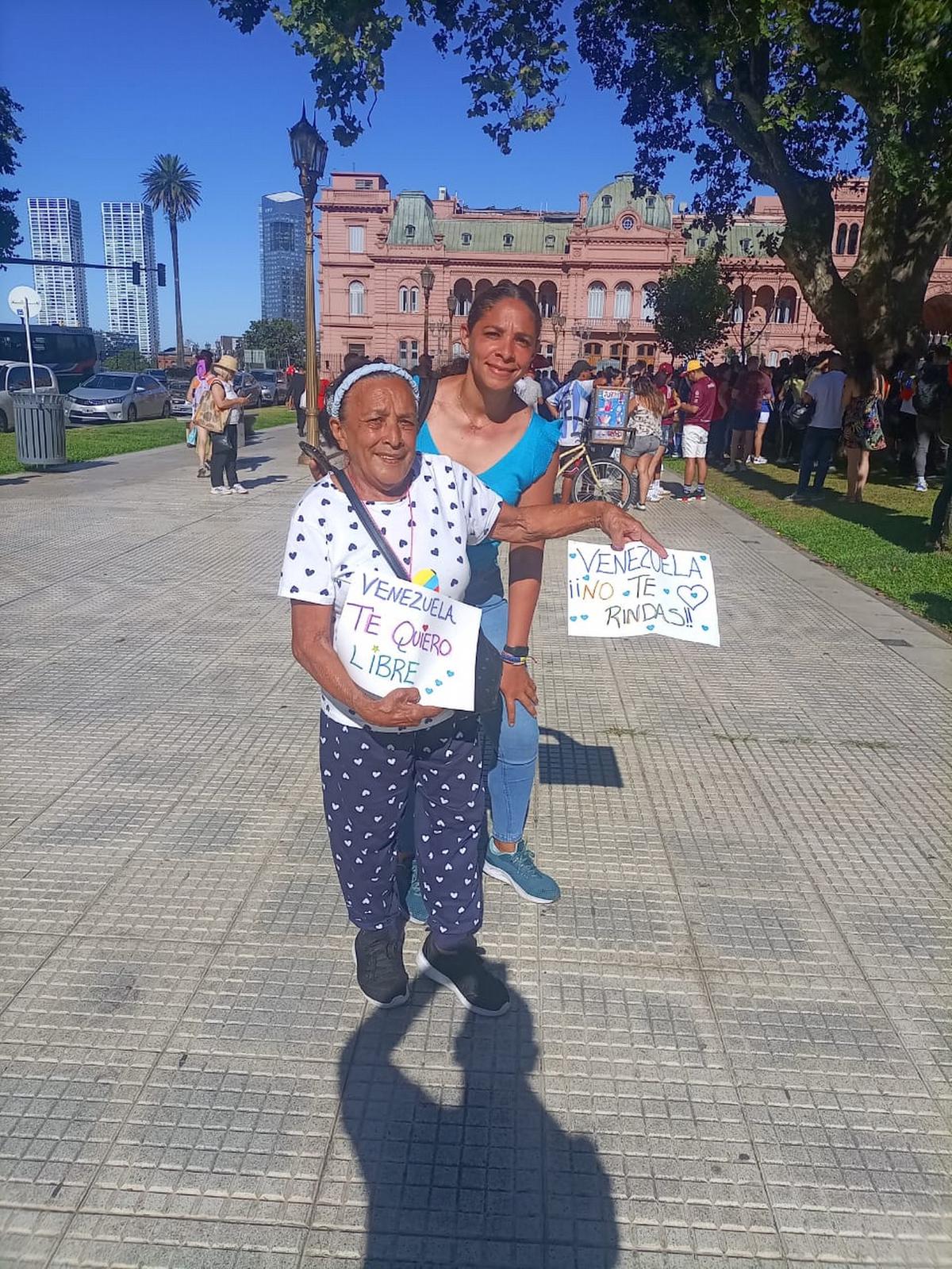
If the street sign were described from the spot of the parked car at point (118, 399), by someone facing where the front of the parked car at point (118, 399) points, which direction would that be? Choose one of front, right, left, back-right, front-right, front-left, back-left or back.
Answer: front-left

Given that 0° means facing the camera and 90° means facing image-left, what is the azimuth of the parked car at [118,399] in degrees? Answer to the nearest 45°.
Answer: approximately 45°

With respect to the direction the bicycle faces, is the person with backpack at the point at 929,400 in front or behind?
in front

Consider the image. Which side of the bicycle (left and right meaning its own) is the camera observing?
right

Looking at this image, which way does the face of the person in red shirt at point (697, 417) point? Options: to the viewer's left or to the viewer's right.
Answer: to the viewer's left

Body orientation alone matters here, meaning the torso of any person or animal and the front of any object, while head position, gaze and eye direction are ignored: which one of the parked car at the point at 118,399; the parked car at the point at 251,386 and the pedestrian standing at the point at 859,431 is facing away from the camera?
the pedestrian standing

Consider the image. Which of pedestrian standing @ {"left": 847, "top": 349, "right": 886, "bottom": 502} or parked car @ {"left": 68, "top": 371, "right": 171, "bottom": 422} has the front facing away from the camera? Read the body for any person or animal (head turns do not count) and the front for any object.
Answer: the pedestrian standing

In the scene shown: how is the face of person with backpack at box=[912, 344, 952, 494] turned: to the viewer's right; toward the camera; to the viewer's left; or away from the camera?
away from the camera

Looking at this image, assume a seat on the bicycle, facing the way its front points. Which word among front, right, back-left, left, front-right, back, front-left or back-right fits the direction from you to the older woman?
right

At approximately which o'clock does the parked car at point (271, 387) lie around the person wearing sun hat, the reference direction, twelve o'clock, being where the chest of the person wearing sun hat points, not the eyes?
The parked car is roughly at 9 o'clock from the person wearing sun hat.
